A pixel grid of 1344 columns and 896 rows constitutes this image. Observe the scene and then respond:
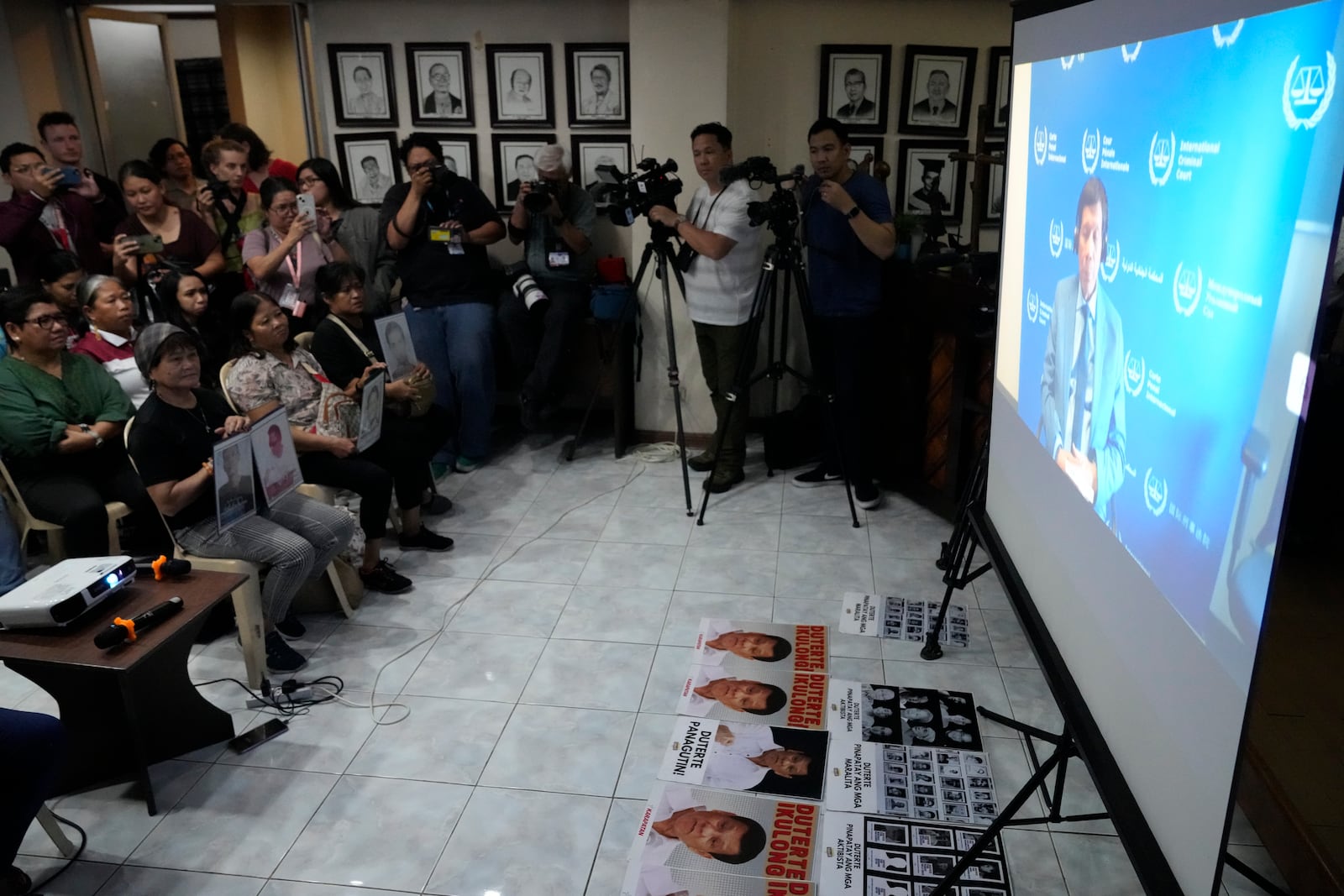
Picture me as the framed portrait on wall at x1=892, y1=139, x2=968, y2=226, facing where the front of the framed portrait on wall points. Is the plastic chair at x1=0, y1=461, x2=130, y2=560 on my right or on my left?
on my right

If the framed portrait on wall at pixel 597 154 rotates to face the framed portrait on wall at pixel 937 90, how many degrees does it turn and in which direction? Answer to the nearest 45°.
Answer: approximately 90° to its left

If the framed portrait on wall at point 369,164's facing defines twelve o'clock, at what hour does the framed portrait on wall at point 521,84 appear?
the framed portrait on wall at point 521,84 is roughly at 10 o'clock from the framed portrait on wall at point 369,164.

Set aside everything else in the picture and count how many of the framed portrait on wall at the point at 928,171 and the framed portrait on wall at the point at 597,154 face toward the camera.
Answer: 2

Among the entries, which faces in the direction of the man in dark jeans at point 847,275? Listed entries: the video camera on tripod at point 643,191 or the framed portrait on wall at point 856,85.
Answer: the framed portrait on wall
